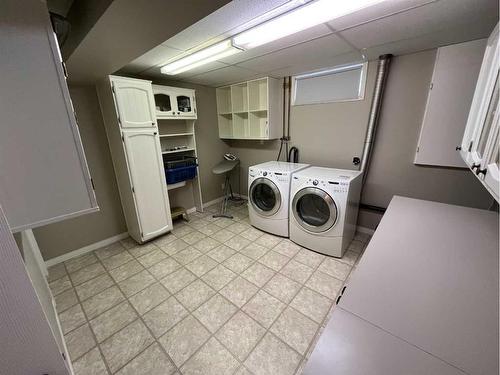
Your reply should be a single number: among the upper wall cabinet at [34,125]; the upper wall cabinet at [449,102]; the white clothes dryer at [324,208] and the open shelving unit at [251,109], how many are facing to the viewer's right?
1

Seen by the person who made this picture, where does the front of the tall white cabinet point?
facing the viewer and to the right of the viewer

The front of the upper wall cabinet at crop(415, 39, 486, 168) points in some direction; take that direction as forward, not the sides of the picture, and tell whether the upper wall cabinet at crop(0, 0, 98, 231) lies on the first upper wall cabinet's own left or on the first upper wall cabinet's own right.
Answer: on the first upper wall cabinet's own left

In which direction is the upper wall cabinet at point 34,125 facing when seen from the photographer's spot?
facing to the right of the viewer

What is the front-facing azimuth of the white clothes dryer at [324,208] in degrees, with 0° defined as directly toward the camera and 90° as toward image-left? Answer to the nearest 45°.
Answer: approximately 45°

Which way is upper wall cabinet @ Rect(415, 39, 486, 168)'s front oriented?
to the viewer's left

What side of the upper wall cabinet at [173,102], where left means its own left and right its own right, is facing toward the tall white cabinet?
right

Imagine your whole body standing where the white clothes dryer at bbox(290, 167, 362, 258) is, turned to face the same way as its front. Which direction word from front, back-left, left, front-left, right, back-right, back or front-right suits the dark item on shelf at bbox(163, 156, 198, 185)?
front-right

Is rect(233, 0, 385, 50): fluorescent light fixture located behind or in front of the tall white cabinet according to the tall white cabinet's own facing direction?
in front

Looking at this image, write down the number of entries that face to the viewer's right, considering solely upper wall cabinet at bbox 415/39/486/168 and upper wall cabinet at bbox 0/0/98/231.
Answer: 1

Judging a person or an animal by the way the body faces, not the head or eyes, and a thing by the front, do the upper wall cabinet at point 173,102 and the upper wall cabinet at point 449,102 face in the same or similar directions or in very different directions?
very different directions

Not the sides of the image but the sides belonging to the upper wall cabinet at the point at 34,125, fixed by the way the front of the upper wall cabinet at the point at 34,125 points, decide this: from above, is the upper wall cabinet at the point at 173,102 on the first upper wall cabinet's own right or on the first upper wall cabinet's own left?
on the first upper wall cabinet's own left

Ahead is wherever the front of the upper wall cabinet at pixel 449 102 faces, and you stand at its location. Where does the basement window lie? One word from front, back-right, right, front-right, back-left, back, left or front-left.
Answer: right

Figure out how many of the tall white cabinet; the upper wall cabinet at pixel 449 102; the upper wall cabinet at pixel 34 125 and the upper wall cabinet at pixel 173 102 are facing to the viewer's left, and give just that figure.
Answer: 1

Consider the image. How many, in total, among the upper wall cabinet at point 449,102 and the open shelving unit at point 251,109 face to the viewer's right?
0

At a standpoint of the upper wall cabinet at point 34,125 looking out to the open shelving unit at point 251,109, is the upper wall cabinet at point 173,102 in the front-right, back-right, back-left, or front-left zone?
front-left

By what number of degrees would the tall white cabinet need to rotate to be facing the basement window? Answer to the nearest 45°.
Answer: approximately 45° to its left
